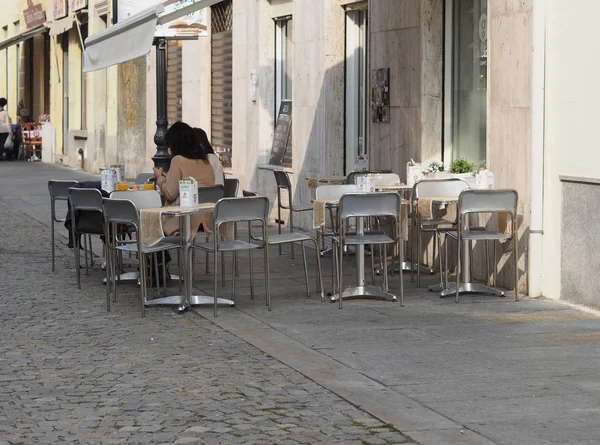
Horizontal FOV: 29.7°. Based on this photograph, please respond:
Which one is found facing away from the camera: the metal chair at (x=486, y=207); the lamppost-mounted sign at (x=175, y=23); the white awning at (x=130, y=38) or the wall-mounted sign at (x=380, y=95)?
the metal chair

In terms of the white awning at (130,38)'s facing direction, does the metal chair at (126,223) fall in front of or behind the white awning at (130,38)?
in front

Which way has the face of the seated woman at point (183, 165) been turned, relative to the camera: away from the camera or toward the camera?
away from the camera

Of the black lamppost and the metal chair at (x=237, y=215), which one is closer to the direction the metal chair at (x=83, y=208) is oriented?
the black lamppost

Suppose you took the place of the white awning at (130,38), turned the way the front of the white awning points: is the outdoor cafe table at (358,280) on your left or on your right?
on your left

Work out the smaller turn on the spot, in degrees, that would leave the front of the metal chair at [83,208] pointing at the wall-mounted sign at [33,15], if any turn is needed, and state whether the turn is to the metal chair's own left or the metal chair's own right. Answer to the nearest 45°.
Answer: approximately 45° to the metal chair's own left

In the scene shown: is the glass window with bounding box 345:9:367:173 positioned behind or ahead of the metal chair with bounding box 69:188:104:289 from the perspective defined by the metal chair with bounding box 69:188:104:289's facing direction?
ahead

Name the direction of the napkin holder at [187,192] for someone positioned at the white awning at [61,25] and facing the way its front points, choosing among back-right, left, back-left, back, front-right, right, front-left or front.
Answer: front-left
